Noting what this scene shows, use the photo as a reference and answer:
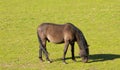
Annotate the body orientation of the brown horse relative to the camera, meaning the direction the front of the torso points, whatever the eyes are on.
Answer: to the viewer's right
